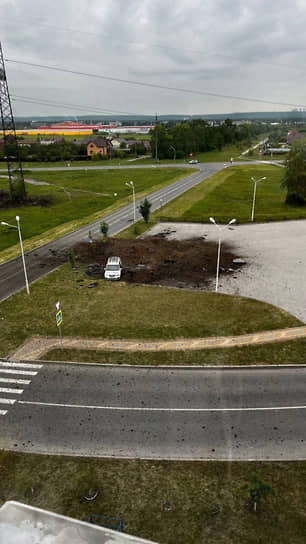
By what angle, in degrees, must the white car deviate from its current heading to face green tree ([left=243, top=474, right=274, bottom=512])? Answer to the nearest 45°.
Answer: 0° — it already faces it

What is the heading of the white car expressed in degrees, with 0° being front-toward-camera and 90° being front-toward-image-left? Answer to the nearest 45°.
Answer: approximately 0°
